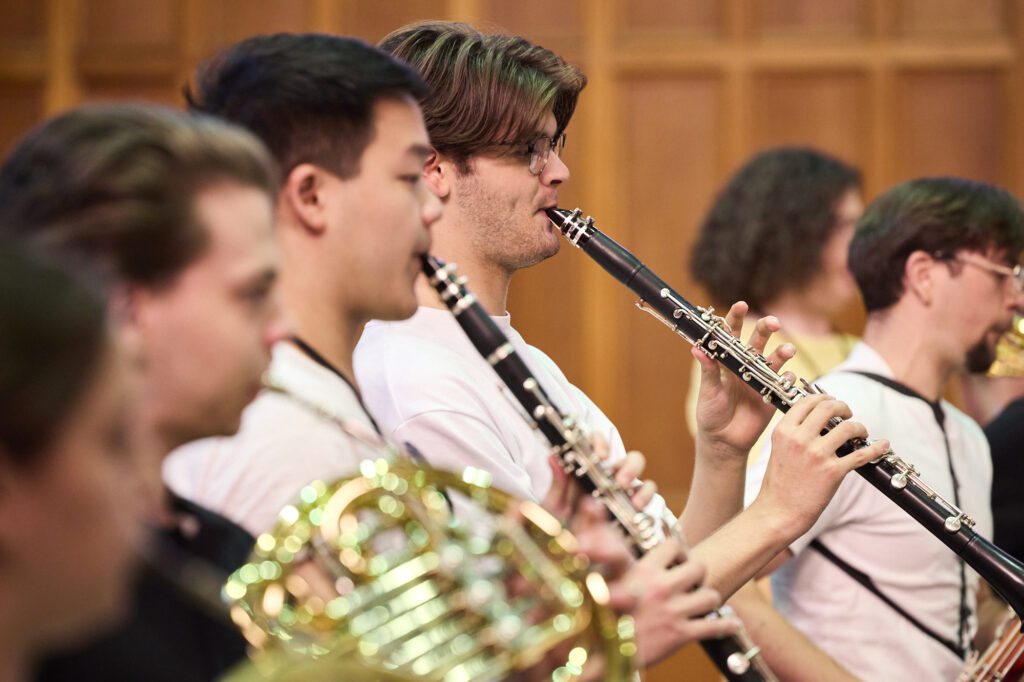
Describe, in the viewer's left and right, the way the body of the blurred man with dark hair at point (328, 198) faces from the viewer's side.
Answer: facing to the right of the viewer

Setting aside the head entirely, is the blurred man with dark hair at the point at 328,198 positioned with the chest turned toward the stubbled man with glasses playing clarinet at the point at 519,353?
no

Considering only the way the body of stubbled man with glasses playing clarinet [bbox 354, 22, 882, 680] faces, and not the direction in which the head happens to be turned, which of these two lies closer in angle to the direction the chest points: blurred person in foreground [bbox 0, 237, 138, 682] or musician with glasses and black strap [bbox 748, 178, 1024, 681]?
the musician with glasses and black strap

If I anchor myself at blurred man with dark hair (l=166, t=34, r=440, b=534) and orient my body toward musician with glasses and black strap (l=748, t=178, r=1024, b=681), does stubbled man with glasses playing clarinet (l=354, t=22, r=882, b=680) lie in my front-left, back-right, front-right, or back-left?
front-left

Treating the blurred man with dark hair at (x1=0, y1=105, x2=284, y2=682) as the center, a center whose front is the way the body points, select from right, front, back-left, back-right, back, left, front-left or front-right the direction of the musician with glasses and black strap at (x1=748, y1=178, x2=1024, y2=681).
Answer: front-left

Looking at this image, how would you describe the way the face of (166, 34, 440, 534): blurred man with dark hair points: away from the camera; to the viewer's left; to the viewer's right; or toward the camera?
to the viewer's right

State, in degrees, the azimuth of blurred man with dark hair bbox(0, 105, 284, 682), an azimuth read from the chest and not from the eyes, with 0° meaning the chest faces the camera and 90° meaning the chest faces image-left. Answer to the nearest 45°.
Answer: approximately 270°

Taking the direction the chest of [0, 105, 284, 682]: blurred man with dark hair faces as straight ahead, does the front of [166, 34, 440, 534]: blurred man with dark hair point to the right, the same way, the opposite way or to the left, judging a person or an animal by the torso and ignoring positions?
the same way

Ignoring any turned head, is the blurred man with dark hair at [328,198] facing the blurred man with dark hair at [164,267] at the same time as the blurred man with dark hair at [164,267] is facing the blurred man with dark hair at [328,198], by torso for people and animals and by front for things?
no

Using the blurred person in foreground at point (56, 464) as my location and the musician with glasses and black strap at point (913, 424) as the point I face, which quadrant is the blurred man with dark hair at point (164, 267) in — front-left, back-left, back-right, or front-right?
front-left

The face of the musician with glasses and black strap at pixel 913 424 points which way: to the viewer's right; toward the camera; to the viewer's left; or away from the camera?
to the viewer's right

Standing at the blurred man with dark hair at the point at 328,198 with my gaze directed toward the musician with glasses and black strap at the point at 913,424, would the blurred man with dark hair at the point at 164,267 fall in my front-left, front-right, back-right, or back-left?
back-right

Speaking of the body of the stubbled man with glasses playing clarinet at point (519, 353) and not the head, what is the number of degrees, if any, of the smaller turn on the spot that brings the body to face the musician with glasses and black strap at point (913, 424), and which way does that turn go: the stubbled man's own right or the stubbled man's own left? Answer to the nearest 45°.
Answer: approximately 45° to the stubbled man's own left

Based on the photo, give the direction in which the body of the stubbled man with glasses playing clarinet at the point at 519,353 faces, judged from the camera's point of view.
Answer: to the viewer's right
